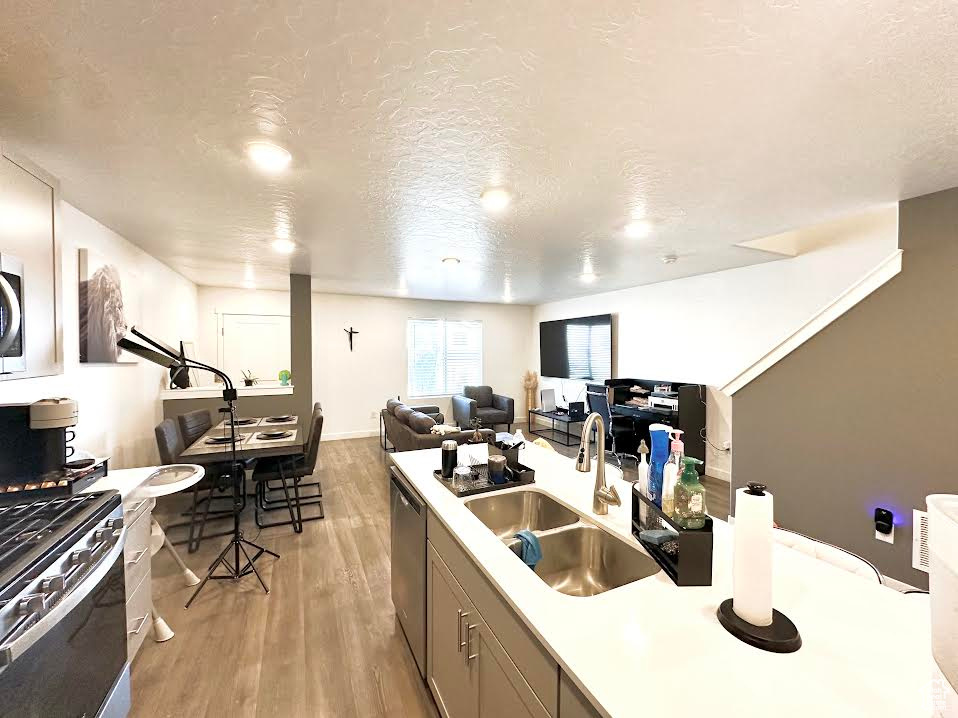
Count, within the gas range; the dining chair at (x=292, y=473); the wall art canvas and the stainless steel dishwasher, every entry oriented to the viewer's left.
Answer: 2

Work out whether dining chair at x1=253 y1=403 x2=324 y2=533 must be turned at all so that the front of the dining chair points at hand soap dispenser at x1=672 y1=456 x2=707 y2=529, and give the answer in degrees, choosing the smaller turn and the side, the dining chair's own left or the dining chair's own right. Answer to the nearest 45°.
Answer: approximately 90° to the dining chair's own left

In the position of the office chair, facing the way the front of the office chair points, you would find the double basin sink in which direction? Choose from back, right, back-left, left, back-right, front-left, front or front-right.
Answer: back-right

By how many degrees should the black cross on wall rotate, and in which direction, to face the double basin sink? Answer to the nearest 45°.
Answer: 0° — it already faces it

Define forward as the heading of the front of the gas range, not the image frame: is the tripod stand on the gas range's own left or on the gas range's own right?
on the gas range's own left

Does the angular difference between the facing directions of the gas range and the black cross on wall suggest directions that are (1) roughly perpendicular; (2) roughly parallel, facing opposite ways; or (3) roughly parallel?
roughly perpendicular

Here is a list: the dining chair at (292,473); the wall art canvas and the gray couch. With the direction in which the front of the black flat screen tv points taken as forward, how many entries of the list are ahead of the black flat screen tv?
3

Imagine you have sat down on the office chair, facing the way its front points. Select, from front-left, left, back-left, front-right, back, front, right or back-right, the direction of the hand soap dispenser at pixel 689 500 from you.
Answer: back-right

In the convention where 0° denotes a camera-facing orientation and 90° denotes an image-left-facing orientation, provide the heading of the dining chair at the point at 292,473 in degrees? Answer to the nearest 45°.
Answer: approximately 90°

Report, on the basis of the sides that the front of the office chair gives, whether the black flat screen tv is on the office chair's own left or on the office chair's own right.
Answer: on the office chair's own left

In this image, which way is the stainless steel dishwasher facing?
to the viewer's left

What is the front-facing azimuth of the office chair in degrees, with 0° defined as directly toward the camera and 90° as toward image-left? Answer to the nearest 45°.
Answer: approximately 225°

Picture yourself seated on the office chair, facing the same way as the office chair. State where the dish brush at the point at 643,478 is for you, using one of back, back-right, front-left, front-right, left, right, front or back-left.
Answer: back-right

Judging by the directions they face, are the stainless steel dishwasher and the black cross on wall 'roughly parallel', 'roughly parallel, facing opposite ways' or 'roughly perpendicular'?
roughly perpendicular

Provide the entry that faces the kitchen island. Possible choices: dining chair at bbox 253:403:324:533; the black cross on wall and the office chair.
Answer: the black cross on wall
